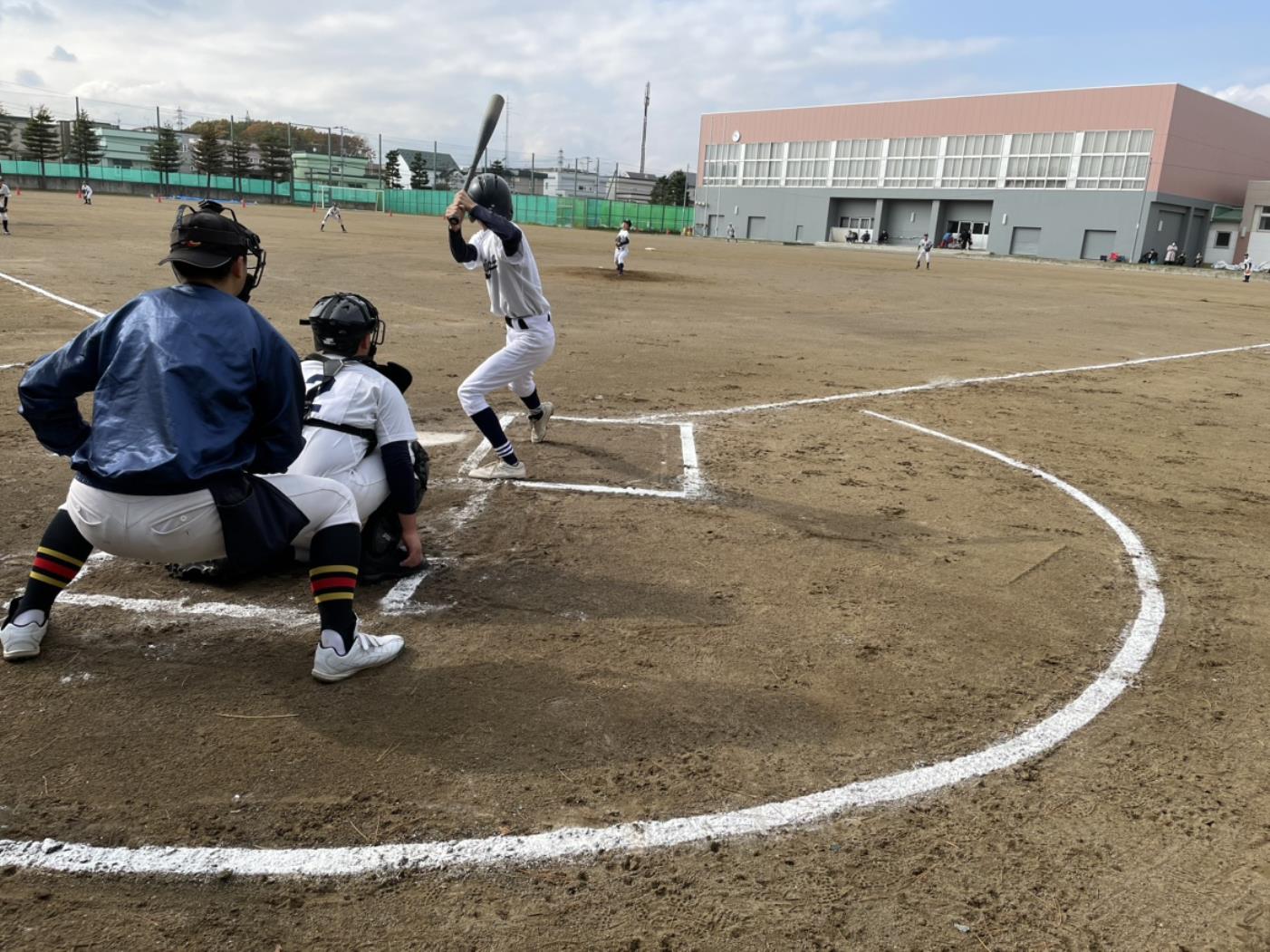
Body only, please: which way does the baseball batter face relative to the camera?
to the viewer's left

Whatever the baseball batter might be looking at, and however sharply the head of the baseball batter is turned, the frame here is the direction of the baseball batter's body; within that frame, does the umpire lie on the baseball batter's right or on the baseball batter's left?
on the baseball batter's left
